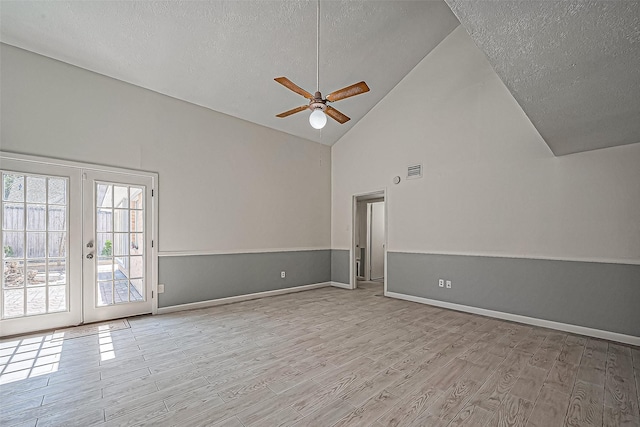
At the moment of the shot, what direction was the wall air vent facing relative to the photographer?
facing the viewer and to the left of the viewer

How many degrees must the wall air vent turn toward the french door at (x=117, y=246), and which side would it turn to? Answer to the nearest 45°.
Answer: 0° — it already faces it

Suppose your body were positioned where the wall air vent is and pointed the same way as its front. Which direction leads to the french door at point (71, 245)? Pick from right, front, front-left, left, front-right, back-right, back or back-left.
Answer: front
